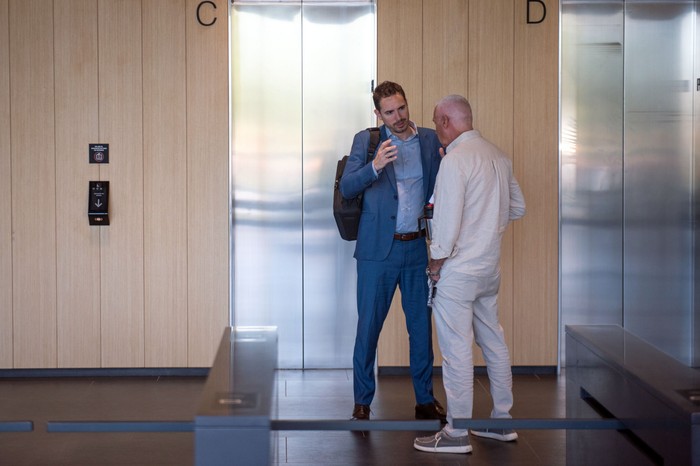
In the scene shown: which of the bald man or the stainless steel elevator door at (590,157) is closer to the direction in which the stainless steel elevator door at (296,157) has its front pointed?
the bald man

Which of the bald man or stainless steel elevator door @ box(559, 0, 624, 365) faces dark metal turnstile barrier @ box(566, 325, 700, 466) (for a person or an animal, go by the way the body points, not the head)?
the stainless steel elevator door

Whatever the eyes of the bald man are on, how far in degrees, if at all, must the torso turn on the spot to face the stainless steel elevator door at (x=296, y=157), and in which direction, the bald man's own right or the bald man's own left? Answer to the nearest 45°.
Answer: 0° — they already face it

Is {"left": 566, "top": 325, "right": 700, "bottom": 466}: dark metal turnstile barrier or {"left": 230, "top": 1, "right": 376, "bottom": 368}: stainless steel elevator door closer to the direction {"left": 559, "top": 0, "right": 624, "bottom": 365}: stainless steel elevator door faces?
the dark metal turnstile barrier

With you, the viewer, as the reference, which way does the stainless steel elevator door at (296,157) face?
facing the viewer

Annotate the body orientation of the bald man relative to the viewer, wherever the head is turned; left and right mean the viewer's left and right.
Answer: facing away from the viewer and to the left of the viewer

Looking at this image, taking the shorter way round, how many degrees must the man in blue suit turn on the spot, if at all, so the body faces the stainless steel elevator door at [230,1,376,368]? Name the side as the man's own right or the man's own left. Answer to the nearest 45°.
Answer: approximately 180°

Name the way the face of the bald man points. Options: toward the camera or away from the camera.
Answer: away from the camera

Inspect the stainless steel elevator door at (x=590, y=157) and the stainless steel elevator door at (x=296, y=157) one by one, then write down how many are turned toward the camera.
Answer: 2

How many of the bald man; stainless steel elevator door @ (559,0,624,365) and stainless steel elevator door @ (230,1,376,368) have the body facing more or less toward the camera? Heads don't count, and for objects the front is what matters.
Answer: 2

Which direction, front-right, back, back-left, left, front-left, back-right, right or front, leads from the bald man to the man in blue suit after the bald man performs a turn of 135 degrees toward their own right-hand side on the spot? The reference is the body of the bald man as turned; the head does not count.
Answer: back-left

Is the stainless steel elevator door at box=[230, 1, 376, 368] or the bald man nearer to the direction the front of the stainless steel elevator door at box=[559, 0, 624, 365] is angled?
the bald man

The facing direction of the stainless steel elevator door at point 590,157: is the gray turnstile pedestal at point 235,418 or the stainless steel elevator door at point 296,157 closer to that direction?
the gray turnstile pedestal

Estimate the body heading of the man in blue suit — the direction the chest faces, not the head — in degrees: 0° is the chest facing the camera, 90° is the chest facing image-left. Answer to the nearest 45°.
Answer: approximately 315°

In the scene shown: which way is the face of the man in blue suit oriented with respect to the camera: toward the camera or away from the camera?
toward the camera

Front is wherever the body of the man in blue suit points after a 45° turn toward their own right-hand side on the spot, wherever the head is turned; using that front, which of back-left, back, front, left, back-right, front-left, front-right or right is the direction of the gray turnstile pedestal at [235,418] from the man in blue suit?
front

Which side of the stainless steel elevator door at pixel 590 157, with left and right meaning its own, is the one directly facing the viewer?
front

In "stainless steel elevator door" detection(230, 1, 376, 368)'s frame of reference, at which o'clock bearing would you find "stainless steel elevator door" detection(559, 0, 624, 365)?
"stainless steel elevator door" detection(559, 0, 624, 365) is roughly at 9 o'clock from "stainless steel elevator door" detection(230, 1, 376, 368).

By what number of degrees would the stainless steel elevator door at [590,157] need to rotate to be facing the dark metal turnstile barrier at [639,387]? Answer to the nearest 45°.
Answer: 0° — it already faces it
